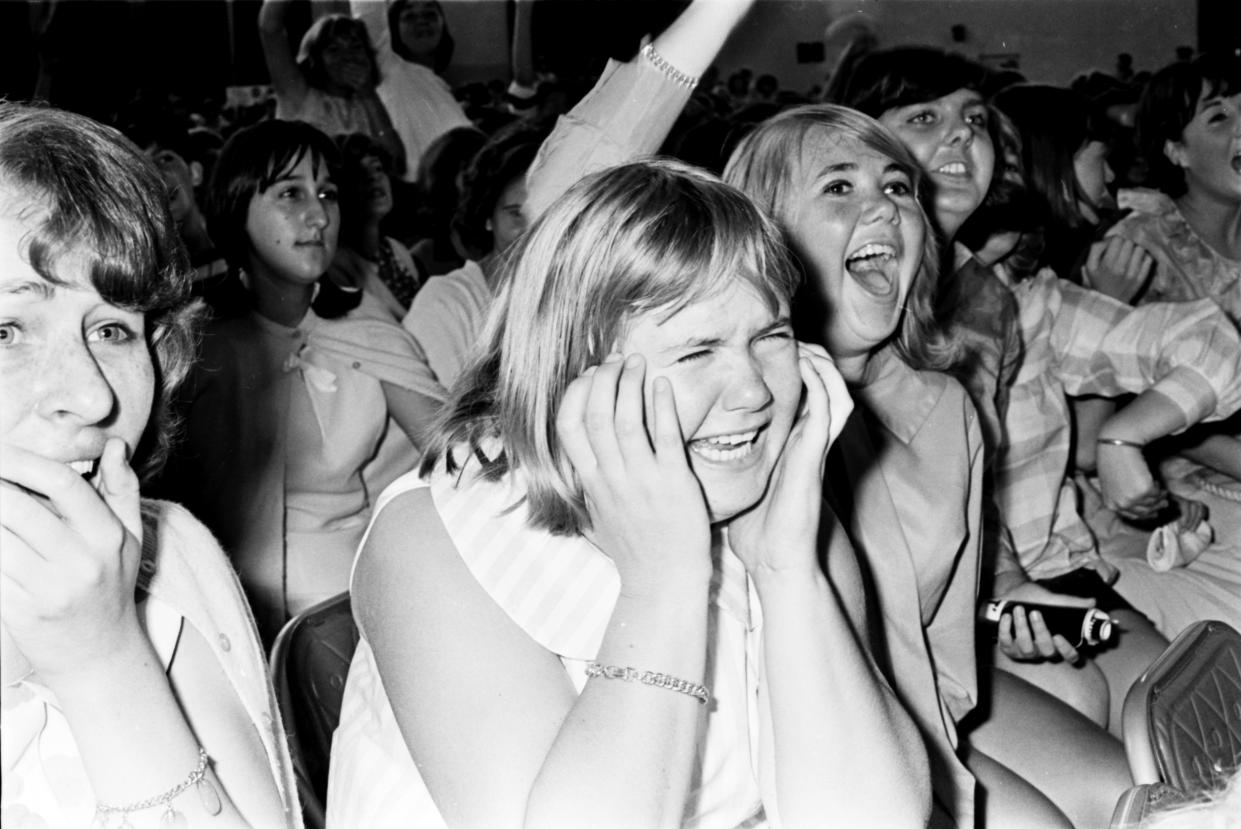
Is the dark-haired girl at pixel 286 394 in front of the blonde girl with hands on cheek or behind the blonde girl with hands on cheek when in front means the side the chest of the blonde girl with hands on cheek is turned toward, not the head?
behind
